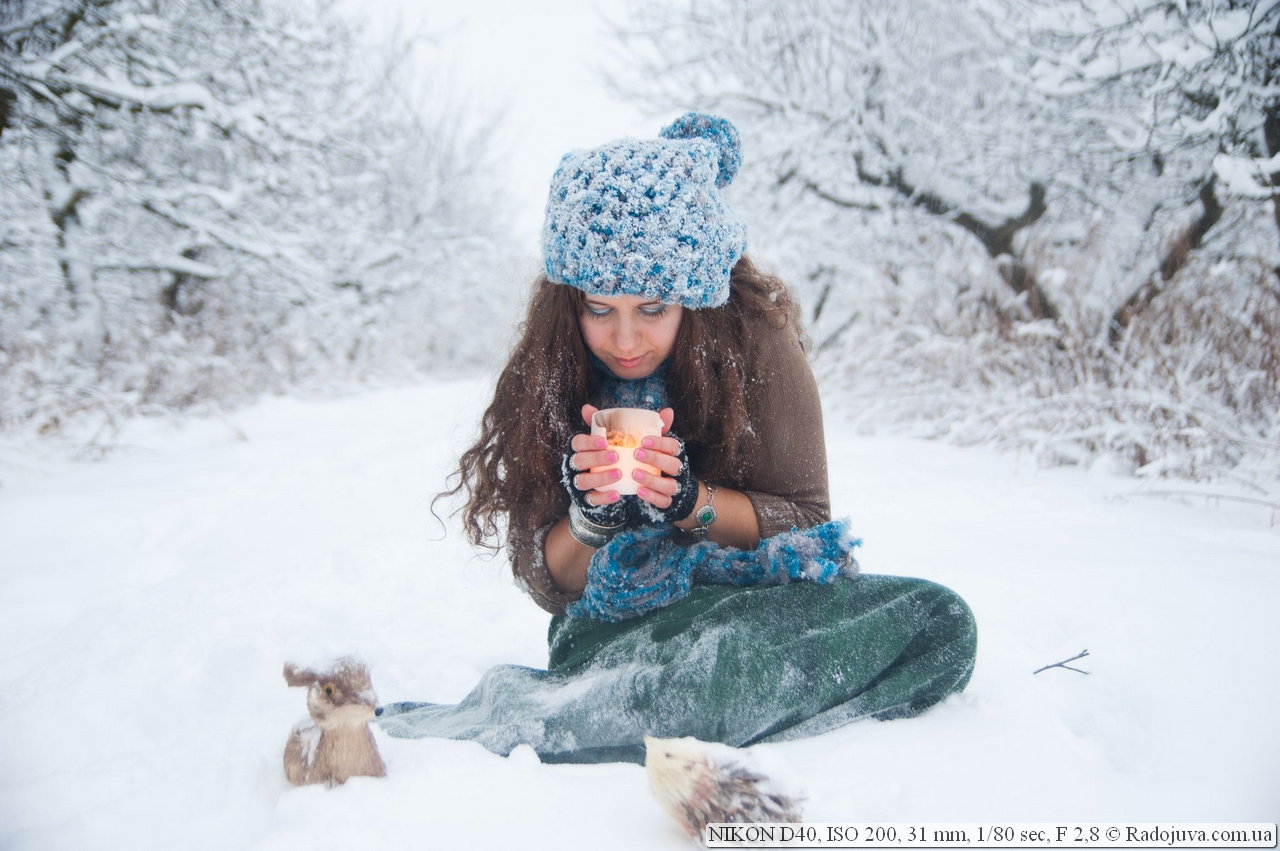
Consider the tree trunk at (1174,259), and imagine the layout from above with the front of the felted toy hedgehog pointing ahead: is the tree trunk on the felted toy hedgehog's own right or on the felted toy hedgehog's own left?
on the felted toy hedgehog's own right

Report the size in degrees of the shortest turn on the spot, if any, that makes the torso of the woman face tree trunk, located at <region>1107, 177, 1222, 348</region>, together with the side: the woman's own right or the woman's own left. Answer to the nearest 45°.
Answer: approximately 135° to the woman's own left

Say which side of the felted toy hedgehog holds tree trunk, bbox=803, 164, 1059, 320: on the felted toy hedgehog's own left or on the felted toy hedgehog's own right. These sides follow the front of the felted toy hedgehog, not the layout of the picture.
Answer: on the felted toy hedgehog's own right

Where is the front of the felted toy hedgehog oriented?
to the viewer's left

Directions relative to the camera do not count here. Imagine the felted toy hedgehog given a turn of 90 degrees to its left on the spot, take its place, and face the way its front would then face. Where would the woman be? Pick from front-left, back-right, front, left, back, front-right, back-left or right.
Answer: back
